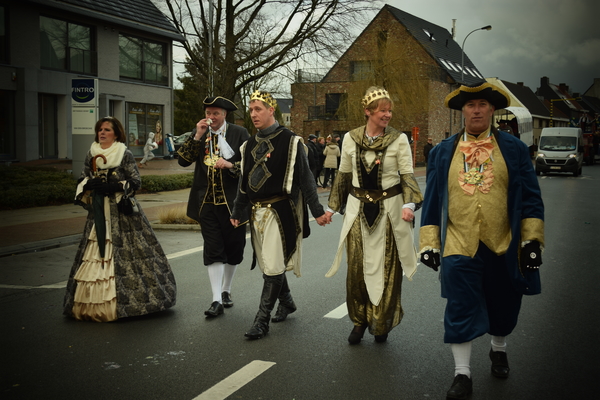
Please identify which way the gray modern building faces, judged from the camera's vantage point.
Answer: facing the viewer and to the right of the viewer

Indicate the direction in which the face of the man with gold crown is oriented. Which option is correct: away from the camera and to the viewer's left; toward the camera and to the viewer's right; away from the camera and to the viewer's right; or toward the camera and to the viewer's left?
toward the camera and to the viewer's left

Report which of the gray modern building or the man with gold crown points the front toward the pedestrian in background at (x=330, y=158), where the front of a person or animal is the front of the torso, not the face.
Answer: the gray modern building

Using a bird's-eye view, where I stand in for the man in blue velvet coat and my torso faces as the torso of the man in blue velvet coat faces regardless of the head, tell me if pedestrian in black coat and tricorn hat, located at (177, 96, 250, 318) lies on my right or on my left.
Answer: on my right

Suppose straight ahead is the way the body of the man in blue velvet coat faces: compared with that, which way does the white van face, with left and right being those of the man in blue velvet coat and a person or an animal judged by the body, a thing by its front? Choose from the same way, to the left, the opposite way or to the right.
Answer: the same way

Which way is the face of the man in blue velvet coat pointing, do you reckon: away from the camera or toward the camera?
toward the camera

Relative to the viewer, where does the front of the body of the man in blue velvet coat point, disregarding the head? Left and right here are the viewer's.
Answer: facing the viewer

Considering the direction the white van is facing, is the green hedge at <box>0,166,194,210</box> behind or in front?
in front

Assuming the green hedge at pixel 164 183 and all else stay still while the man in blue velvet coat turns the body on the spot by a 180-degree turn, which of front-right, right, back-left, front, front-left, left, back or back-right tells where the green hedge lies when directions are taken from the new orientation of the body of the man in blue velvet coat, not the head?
front-left

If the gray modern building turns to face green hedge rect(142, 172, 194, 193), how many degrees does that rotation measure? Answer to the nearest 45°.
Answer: approximately 45° to its right

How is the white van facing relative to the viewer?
toward the camera
